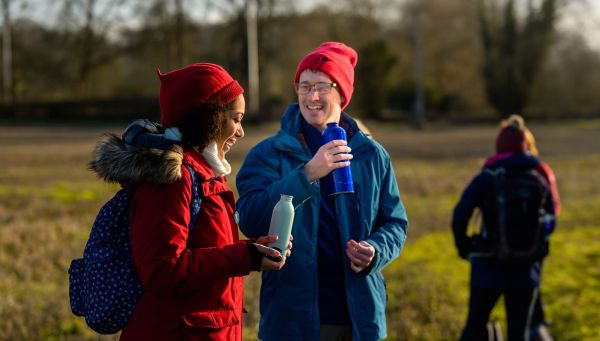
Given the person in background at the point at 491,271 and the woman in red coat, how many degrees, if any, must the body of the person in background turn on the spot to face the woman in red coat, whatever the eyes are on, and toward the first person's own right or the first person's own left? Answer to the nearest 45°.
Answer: approximately 180°

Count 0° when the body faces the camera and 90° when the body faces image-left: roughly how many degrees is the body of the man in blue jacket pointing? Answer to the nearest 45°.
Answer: approximately 0°

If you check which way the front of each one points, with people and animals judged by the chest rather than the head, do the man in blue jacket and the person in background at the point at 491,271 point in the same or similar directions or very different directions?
very different directions

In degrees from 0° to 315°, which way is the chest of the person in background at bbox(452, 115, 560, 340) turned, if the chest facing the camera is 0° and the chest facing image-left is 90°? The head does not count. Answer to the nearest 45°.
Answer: approximately 180°

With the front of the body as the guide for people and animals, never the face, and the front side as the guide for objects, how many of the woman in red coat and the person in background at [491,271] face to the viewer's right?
1

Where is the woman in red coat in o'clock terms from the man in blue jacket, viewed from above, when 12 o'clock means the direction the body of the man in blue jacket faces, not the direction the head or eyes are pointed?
The woman in red coat is roughly at 1 o'clock from the man in blue jacket.

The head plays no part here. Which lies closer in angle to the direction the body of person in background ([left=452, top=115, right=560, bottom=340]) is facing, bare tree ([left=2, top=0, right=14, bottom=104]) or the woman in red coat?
the bare tree

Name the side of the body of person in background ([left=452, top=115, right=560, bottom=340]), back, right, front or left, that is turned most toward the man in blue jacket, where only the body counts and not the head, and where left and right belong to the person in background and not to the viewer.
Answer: back

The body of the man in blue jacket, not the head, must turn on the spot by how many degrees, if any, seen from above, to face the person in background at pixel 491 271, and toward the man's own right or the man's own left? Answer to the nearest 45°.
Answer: approximately 135° to the man's own left

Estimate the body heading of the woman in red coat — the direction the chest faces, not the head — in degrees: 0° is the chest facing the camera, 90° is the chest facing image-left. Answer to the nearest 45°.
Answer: approximately 270°

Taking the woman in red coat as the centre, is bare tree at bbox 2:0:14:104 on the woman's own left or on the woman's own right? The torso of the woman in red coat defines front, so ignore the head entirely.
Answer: on the woman's own left
